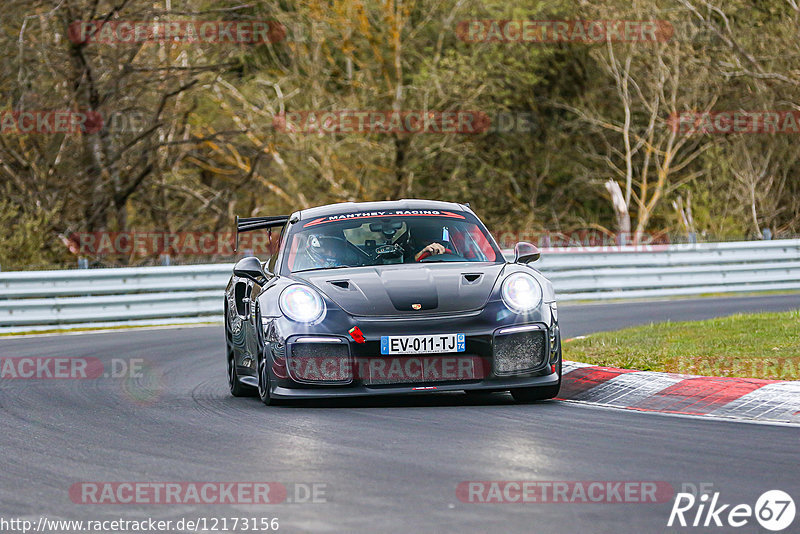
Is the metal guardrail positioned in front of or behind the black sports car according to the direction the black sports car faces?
behind

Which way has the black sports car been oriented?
toward the camera
